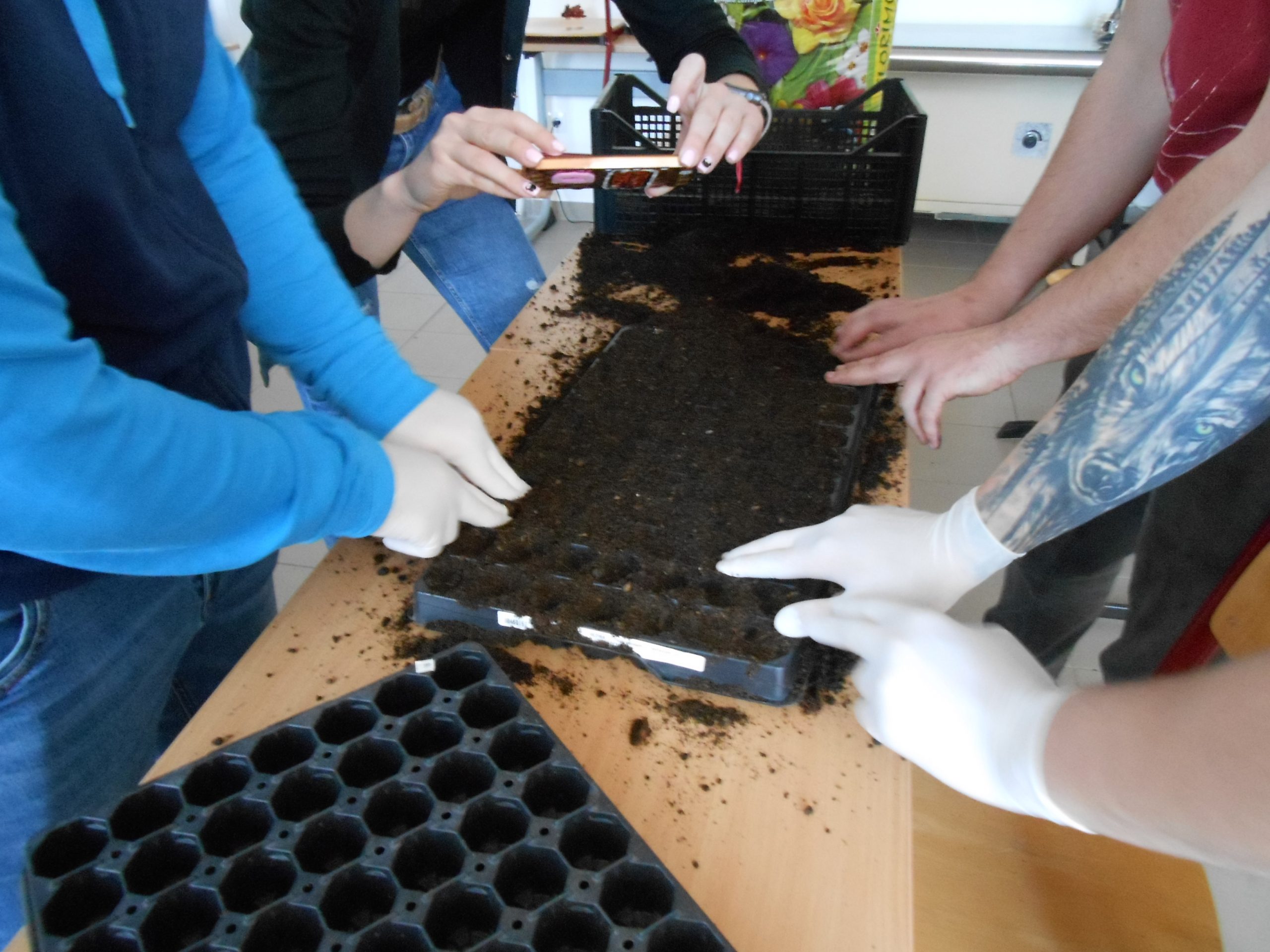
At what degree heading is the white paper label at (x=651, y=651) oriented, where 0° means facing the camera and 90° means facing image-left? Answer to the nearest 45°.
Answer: approximately 0°

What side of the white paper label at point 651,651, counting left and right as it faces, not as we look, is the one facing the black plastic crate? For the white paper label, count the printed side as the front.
back
